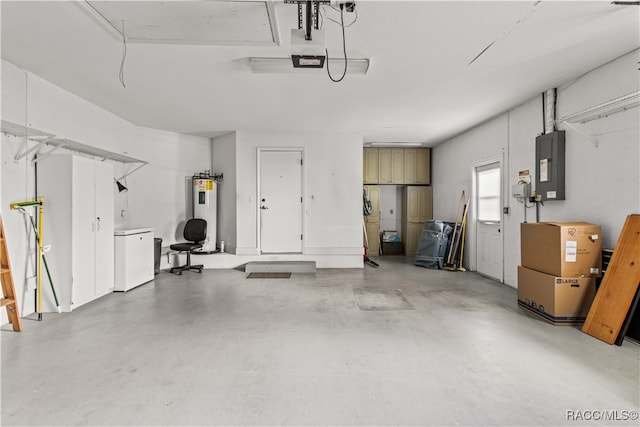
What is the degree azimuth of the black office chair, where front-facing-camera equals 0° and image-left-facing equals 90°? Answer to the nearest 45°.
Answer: approximately 45°

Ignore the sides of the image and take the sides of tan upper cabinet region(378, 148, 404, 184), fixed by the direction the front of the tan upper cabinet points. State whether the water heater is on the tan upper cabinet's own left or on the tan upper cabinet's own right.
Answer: on the tan upper cabinet's own right

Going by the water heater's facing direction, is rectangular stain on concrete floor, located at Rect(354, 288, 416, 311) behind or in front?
in front

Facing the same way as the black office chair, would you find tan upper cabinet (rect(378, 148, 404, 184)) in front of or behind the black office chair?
behind

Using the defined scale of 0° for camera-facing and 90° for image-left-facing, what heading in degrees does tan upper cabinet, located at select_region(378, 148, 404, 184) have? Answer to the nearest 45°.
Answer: approximately 0°

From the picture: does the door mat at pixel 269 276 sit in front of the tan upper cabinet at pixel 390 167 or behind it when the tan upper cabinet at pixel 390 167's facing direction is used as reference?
in front

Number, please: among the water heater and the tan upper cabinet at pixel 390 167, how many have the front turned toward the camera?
2

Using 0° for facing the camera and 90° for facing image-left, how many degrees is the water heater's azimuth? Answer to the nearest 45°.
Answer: approximately 0°

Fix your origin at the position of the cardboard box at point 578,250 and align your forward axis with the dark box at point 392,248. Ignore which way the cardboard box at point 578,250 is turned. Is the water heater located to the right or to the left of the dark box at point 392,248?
left
